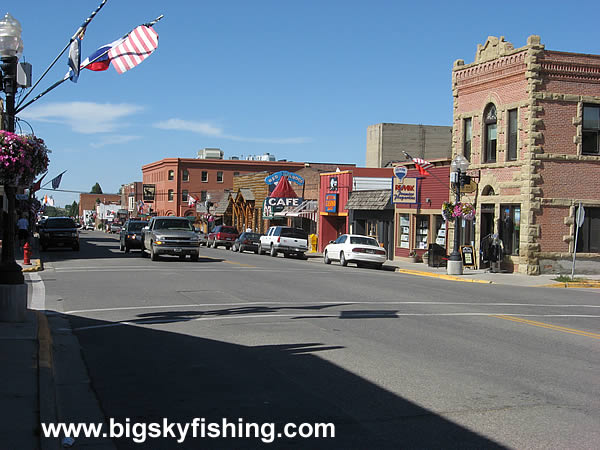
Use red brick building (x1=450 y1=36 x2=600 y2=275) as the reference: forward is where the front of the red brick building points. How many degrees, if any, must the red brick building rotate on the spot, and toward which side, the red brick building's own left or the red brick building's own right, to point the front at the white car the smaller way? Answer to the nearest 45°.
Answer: approximately 45° to the red brick building's own right

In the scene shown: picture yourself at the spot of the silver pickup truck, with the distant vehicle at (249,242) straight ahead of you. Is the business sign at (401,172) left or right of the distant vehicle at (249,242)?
right

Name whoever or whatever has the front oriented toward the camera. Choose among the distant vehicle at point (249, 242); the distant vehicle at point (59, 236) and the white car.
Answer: the distant vehicle at point (59, 236)

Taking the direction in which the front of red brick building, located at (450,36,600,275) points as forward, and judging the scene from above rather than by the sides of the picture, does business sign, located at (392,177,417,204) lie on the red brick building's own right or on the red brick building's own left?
on the red brick building's own right

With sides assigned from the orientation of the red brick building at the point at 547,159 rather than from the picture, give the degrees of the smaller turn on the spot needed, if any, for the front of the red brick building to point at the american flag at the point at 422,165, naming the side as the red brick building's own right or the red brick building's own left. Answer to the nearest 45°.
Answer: approximately 90° to the red brick building's own right

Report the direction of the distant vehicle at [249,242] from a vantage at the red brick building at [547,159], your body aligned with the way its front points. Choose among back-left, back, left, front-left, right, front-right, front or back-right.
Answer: right

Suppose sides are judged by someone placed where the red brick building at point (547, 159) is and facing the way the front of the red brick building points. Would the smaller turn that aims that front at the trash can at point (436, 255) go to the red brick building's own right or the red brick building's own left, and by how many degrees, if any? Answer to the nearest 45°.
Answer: approximately 90° to the red brick building's own right

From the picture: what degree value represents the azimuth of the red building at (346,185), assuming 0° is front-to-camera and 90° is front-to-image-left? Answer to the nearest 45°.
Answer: approximately 45°

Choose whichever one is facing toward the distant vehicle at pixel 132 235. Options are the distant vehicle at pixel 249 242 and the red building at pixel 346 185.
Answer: the red building

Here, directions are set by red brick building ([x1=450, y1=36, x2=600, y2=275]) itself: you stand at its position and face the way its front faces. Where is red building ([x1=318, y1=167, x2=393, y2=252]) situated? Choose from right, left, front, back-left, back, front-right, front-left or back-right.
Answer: right
